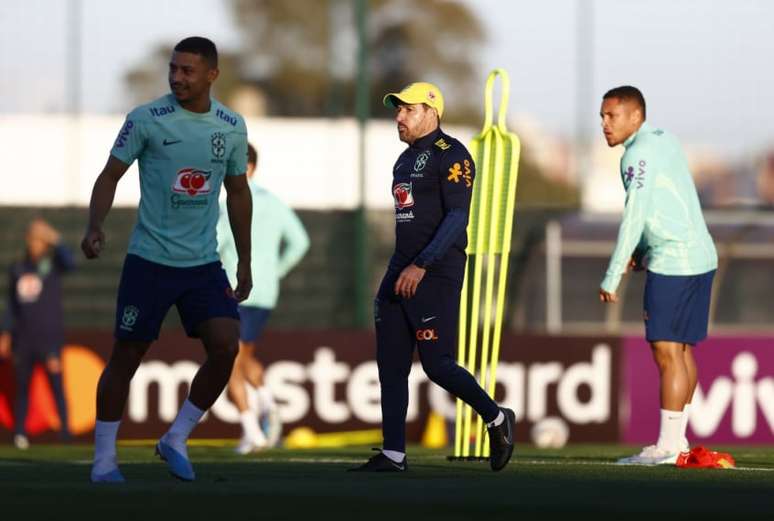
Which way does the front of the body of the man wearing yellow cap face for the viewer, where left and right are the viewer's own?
facing the viewer and to the left of the viewer

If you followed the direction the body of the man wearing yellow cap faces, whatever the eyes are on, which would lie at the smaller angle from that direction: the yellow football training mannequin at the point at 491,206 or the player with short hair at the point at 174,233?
the player with short hair

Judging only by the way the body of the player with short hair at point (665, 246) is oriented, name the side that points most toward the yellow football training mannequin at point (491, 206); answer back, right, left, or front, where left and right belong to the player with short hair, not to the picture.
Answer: front

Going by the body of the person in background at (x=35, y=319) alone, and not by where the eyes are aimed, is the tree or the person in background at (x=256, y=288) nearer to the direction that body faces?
the person in background

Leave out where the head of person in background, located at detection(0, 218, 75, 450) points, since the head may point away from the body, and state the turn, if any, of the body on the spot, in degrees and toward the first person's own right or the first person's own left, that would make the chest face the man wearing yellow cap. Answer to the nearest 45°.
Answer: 0° — they already face them

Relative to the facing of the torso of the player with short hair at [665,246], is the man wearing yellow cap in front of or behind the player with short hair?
in front

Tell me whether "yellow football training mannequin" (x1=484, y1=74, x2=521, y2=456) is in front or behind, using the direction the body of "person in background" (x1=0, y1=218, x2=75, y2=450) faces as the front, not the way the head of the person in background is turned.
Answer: in front

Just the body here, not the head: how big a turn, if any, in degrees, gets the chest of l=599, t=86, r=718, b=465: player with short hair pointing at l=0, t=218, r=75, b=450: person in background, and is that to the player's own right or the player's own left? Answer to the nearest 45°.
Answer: approximately 45° to the player's own right

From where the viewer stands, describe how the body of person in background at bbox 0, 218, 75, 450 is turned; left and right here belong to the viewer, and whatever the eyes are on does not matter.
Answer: facing the viewer

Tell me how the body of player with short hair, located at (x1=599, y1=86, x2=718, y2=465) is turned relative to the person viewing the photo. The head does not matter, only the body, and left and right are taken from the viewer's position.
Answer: facing to the left of the viewer

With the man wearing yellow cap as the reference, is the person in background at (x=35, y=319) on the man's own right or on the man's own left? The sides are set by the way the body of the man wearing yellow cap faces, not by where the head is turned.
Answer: on the man's own right

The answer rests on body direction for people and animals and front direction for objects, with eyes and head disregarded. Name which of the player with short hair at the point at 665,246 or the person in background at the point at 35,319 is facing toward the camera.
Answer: the person in background
